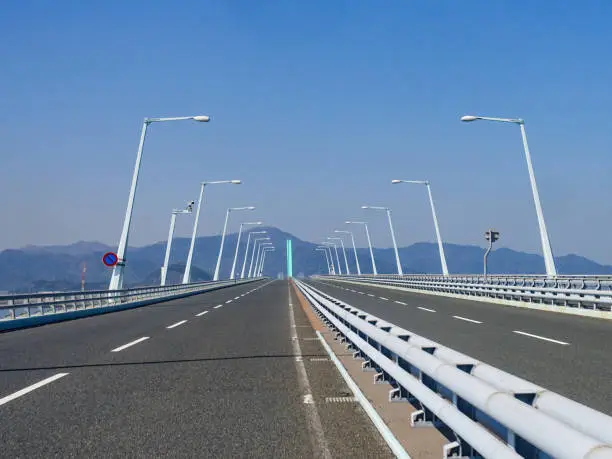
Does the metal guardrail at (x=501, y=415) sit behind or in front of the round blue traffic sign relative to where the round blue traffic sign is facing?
in front

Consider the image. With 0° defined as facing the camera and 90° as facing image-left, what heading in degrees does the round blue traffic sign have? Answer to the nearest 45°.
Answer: approximately 0°

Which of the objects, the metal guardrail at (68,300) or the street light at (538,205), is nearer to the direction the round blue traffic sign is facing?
the metal guardrail

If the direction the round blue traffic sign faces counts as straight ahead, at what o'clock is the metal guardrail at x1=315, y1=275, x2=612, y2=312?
The metal guardrail is roughly at 10 o'clock from the round blue traffic sign.
